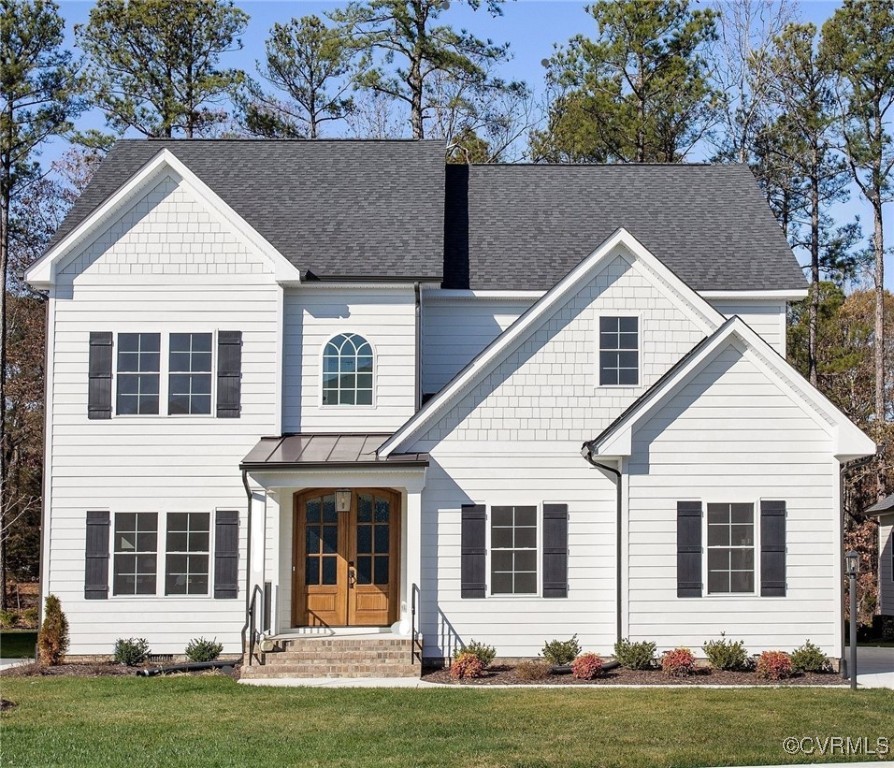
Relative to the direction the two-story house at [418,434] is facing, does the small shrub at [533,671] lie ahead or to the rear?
ahead

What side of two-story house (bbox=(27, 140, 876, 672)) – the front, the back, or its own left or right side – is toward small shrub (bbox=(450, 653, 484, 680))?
front

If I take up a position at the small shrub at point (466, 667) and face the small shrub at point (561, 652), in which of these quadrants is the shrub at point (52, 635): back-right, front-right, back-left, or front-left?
back-left

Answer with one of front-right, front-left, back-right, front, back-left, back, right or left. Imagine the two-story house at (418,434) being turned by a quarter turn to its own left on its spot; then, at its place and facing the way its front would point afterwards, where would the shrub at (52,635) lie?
back

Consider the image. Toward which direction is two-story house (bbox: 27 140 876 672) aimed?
toward the camera
